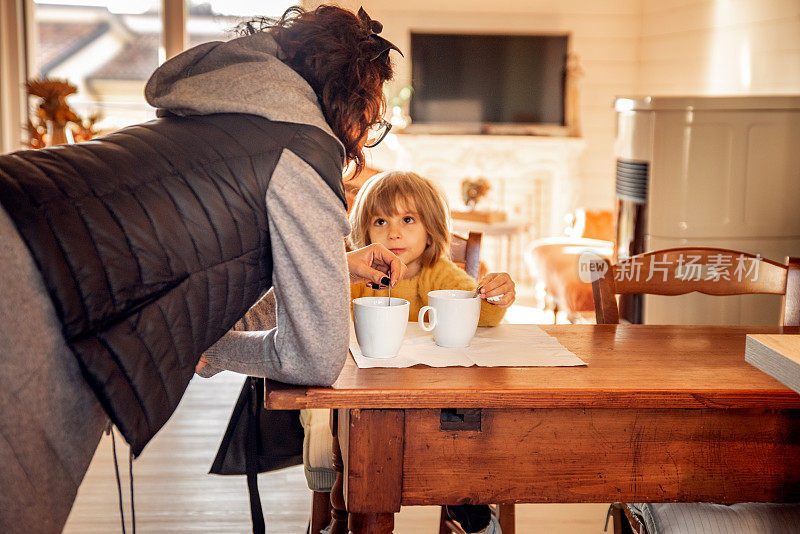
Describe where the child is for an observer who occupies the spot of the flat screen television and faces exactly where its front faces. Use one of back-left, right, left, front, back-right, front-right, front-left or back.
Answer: front

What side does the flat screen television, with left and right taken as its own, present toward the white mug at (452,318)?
front

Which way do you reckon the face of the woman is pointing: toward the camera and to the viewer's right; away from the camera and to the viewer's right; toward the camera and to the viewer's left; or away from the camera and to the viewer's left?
away from the camera and to the viewer's right

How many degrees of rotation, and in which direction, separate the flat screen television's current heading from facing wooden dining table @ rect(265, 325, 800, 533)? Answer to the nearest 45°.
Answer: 0° — it already faces it

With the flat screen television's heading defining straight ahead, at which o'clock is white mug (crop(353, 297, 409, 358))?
The white mug is roughly at 12 o'clock from the flat screen television.

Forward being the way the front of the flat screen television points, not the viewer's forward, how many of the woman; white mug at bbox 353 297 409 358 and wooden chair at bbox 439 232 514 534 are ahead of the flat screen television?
3

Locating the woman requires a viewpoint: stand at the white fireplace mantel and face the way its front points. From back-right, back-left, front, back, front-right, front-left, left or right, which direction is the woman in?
front

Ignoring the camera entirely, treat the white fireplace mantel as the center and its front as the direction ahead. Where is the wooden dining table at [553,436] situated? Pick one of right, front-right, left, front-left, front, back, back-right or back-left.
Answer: front

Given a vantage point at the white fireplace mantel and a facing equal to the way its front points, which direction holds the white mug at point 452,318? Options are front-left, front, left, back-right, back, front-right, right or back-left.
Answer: front

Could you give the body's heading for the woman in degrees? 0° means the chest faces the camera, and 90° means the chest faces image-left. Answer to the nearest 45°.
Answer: approximately 225°

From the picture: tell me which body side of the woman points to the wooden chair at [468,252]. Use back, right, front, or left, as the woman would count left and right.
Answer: front

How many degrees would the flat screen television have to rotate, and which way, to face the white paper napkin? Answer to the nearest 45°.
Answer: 0° — it already faces it

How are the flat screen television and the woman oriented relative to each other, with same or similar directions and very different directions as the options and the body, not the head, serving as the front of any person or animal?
very different directions

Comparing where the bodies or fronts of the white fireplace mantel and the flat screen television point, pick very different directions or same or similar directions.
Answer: same or similar directions

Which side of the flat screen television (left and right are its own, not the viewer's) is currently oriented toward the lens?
front

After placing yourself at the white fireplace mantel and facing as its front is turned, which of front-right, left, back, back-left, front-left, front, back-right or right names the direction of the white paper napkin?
front
